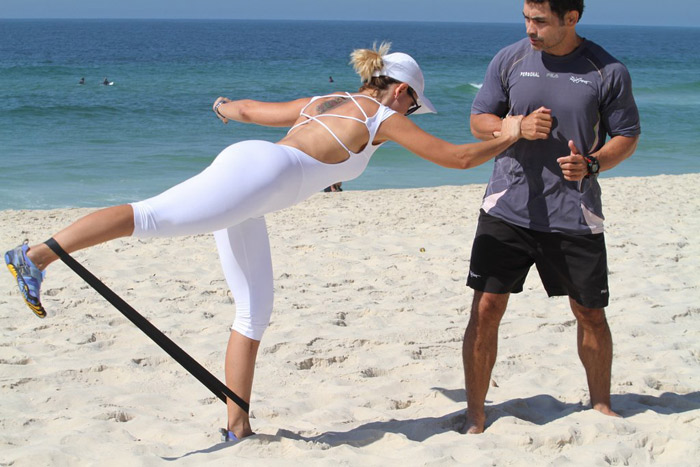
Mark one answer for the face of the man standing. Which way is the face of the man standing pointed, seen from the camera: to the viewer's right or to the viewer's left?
to the viewer's left

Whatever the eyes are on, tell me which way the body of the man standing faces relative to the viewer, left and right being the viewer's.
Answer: facing the viewer

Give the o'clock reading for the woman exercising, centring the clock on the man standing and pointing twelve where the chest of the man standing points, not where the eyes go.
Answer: The woman exercising is roughly at 2 o'clock from the man standing.
